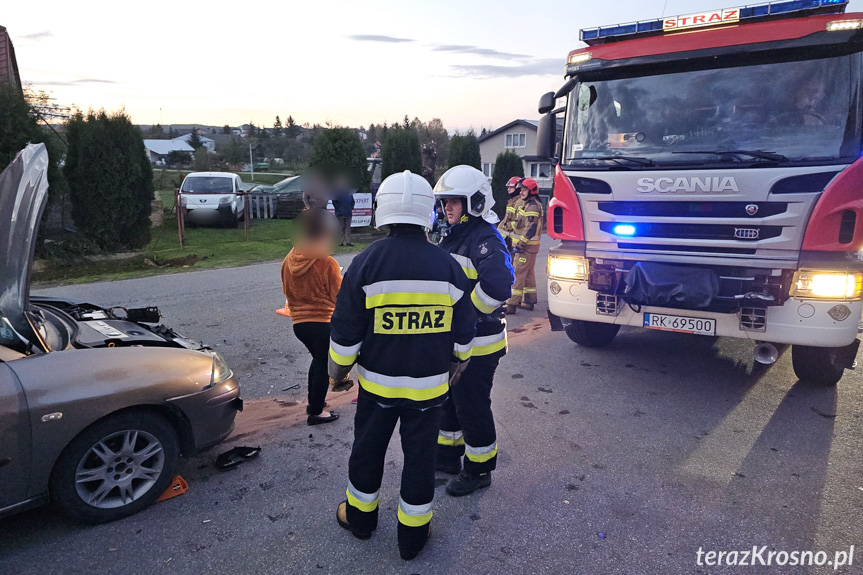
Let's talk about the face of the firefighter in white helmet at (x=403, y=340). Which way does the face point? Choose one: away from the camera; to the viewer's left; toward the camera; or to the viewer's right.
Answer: away from the camera

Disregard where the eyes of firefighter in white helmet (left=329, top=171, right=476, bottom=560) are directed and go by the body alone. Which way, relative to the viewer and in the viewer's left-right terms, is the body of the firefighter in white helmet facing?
facing away from the viewer

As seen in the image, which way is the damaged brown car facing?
to the viewer's right

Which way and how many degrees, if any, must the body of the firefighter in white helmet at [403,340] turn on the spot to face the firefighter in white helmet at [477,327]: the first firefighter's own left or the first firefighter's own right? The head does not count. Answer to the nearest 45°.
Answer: approximately 45° to the first firefighter's own right

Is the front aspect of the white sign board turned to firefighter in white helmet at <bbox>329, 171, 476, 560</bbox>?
yes

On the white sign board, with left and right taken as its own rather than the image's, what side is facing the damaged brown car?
front

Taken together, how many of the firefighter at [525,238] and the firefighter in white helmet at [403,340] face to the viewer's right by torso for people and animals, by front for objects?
0

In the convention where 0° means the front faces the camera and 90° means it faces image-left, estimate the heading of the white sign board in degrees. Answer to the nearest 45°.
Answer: approximately 0°

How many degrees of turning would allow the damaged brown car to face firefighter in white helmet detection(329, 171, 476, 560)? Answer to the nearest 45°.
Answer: approximately 45° to its right

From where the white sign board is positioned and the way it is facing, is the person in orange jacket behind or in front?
in front

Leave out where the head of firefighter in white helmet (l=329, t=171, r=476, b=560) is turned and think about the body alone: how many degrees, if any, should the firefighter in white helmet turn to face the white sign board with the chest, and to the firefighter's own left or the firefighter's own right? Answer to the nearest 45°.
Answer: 0° — they already face it

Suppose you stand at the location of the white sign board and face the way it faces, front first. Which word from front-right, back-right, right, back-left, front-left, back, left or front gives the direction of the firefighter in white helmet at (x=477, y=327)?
front

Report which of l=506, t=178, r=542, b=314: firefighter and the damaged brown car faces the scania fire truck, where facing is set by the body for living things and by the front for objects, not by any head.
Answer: the damaged brown car
